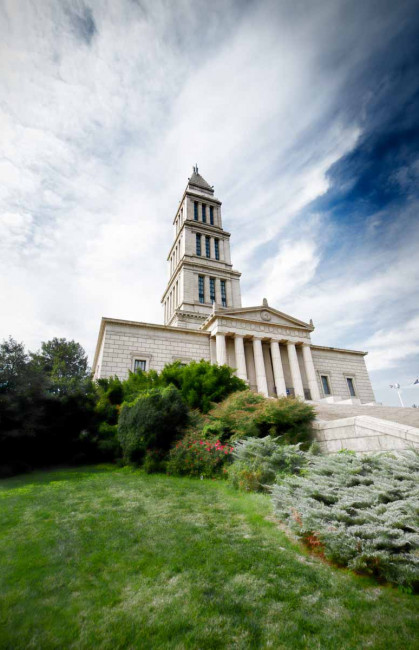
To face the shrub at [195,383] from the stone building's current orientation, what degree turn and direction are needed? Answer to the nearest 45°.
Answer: approximately 45° to its right

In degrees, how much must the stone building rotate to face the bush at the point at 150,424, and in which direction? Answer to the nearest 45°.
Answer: approximately 45° to its right

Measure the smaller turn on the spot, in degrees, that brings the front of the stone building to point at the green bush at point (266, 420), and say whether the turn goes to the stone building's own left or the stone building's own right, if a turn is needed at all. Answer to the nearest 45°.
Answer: approximately 45° to the stone building's own right

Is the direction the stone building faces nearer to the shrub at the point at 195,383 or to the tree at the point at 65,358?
the shrub

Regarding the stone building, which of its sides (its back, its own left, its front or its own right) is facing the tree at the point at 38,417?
right

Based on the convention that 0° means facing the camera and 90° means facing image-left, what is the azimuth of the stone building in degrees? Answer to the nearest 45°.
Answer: approximately 315°

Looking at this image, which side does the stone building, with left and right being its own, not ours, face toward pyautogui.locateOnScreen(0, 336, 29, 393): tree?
right

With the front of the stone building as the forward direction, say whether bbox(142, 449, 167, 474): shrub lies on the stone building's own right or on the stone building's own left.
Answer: on the stone building's own right
